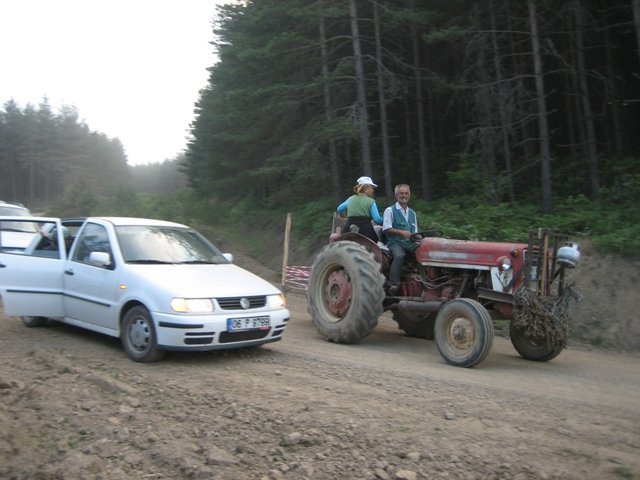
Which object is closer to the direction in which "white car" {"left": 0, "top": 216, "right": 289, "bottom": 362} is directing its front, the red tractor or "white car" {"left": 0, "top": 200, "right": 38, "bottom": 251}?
the red tractor

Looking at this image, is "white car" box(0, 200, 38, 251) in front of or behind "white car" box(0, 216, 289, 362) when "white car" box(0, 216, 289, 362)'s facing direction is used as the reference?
behind

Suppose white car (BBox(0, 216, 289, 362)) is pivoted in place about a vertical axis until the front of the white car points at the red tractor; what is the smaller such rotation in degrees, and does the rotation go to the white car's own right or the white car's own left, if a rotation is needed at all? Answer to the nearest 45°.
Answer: approximately 45° to the white car's own left

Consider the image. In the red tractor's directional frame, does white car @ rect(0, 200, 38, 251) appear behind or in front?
behind

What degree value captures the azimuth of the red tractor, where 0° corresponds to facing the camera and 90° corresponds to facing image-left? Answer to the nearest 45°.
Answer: approximately 315°

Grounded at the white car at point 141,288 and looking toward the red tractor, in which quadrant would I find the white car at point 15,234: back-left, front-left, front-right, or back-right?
back-left

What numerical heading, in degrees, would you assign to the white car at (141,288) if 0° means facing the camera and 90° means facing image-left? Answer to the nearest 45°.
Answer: approximately 315°
